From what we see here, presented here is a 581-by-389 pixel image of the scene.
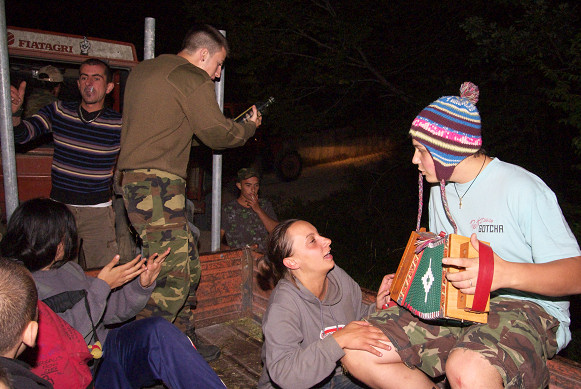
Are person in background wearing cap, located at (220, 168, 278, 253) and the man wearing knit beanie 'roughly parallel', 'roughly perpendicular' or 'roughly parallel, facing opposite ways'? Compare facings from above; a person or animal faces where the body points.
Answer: roughly perpendicular

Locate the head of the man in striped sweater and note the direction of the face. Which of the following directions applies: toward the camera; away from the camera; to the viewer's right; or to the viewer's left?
toward the camera

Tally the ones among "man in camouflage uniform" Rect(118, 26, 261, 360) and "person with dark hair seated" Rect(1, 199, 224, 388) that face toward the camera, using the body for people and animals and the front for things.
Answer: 0

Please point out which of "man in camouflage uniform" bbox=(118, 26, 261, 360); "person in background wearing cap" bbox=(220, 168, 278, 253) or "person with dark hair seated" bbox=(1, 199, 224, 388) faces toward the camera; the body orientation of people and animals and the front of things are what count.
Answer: the person in background wearing cap

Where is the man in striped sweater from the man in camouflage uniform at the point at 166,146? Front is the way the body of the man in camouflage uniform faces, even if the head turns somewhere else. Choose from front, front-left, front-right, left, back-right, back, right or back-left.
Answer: left

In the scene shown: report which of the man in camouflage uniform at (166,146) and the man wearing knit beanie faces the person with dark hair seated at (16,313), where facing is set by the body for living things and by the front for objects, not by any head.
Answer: the man wearing knit beanie

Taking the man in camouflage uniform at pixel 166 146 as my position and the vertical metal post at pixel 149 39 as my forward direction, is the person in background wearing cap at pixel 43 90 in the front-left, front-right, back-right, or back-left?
front-left

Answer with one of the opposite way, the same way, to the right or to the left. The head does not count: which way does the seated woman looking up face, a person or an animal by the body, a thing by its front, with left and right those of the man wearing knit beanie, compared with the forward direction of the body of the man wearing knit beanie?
to the left

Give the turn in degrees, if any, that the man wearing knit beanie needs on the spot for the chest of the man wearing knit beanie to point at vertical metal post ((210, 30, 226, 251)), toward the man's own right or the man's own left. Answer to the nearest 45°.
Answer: approximately 90° to the man's own right

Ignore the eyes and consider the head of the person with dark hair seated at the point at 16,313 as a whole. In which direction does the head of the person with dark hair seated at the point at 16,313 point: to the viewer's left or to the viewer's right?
to the viewer's right

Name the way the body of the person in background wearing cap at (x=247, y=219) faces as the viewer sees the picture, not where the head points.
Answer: toward the camera

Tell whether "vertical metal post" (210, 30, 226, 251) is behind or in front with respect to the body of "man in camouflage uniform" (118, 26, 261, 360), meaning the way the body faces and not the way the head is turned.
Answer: in front

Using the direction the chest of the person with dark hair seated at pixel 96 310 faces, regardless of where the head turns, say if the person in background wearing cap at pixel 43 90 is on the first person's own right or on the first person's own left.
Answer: on the first person's own left

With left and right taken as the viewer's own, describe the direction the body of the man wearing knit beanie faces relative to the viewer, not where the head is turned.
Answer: facing the viewer and to the left of the viewer

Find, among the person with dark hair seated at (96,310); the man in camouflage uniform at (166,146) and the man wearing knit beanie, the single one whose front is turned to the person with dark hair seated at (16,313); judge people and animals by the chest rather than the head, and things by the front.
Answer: the man wearing knit beanie
